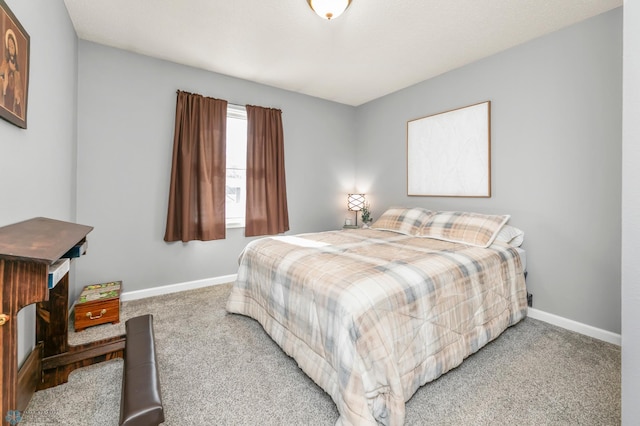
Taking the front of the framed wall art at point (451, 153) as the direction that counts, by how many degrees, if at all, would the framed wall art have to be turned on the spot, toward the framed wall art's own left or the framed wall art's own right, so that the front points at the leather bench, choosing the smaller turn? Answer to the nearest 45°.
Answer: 0° — it already faces it

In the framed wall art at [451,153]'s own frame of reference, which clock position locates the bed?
The bed is roughly at 11 o'clock from the framed wall art.

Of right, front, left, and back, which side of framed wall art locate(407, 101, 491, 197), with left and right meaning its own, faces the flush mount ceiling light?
front

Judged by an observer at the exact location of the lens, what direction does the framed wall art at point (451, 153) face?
facing the viewer and to the left of the viewer

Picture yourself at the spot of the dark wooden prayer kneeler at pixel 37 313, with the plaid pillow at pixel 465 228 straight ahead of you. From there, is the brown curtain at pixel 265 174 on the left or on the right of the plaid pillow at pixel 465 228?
left

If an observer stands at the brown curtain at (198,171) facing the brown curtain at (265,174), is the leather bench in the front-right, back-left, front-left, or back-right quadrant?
back-right

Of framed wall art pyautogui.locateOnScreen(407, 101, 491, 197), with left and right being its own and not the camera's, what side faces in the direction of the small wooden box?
front

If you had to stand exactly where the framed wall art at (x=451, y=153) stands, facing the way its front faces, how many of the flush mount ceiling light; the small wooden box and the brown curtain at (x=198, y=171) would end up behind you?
0

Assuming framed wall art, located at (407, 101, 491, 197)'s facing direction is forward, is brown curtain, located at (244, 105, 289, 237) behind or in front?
in front

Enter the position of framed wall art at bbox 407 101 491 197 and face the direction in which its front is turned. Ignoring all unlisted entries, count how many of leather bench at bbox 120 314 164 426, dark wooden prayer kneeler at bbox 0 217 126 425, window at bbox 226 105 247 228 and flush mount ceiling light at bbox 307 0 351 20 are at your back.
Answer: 0

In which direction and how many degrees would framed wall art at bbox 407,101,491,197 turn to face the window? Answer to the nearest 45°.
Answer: approximately 45° to its right

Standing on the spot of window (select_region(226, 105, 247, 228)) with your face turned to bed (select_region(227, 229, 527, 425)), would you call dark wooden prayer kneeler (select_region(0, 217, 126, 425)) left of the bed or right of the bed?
right

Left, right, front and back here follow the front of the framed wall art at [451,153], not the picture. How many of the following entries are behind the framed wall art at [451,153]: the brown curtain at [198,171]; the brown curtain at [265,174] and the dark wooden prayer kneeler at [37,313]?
0

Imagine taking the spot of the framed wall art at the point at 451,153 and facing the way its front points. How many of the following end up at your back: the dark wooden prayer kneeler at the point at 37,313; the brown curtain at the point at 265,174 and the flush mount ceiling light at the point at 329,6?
0
